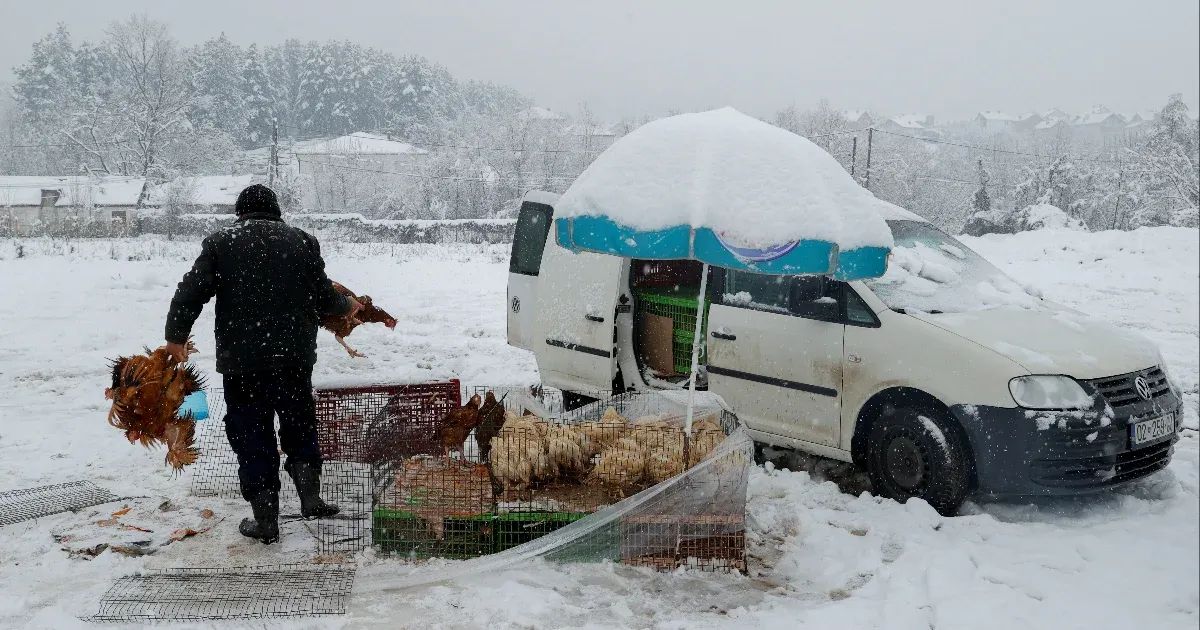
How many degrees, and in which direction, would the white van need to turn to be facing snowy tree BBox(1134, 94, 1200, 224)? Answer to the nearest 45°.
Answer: approximately 135° to its left

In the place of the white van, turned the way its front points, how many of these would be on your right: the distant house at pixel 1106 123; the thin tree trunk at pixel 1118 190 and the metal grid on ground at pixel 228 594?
1

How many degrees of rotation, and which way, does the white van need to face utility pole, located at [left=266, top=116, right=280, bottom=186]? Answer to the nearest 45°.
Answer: approximately 180°

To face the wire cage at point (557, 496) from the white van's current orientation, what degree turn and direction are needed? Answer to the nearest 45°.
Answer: approximately 90° to its right

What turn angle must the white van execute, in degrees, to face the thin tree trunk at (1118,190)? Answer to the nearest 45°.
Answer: approximately 135° to its left

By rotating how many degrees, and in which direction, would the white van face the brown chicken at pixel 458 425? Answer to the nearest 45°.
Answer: approximately 135° to its right

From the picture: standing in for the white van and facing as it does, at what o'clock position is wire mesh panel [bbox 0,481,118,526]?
The wire mesh panel is roughly at 4 o'clock from the white van.

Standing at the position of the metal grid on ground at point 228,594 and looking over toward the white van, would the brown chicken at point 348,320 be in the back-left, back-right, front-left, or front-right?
front-left

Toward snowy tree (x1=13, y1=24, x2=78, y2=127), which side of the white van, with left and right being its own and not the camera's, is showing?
back

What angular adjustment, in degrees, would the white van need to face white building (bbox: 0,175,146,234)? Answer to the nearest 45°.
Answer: approximately 180°
